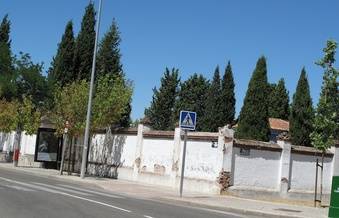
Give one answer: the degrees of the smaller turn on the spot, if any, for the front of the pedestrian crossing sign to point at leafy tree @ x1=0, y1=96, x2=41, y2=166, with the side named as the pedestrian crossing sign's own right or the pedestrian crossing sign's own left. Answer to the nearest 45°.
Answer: approximately 135° to the pedestrian crossing sign's own right

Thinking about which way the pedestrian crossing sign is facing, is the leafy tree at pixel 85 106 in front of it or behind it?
behind

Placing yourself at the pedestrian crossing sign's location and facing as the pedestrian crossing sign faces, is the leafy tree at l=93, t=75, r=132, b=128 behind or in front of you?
behind

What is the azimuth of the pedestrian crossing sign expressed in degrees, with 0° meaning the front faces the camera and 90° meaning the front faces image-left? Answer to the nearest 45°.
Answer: approximately 0°

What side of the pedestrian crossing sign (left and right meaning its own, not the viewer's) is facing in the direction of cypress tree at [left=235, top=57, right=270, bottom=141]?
back

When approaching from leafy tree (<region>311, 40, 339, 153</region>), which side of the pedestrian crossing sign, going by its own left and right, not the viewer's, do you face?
left
